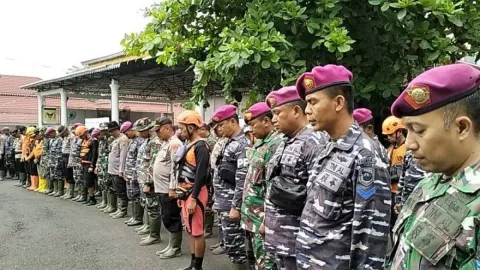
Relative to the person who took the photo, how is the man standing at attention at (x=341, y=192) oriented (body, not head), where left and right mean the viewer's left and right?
facing the viewer and to the left of the viewer
